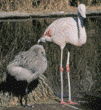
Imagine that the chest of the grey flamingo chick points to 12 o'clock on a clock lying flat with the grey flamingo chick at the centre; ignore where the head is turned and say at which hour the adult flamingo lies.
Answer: The adult flamingo is roughly at 11 o'clock from the grey flamingo chick.

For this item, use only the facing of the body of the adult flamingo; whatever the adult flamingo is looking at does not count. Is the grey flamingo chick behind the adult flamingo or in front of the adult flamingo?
behind

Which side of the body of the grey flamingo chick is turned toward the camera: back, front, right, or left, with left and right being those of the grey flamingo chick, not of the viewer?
right

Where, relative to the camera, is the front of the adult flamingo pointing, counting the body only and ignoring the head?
to the viewer's right
